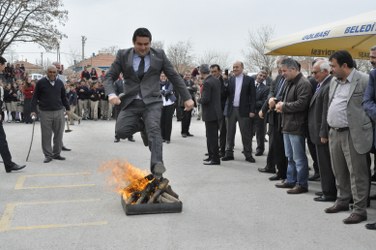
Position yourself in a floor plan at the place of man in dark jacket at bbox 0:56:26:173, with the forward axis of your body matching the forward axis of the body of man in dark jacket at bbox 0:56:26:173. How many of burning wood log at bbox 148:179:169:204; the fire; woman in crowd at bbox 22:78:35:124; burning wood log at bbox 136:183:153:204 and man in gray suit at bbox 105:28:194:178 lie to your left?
1

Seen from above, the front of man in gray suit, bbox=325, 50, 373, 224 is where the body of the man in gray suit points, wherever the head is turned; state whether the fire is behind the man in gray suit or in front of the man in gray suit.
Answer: in front

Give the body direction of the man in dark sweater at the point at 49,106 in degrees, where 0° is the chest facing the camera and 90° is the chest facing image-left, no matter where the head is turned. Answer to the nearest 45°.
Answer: approximately 0°

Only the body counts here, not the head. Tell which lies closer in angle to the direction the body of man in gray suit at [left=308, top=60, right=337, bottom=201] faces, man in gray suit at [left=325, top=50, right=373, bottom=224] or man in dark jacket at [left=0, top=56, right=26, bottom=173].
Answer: the man in dark jacket

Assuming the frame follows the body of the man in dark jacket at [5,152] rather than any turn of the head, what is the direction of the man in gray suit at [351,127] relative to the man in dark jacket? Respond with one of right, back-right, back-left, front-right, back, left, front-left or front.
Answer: front-right

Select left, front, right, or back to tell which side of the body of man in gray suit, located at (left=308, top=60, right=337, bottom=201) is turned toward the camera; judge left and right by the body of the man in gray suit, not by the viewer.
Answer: left

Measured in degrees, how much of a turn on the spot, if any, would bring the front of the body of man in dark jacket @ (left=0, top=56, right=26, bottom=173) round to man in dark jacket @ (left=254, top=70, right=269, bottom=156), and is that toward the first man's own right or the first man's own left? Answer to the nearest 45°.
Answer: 0° — they already face them

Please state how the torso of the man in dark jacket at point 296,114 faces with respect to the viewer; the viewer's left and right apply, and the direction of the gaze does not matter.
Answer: facing to the left of the viewer

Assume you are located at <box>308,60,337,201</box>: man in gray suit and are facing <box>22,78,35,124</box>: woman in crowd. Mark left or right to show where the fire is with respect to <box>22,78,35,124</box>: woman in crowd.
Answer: left

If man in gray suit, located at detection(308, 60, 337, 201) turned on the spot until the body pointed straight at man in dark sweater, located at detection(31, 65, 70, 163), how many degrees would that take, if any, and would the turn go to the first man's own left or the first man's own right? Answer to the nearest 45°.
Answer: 0° — they already face them

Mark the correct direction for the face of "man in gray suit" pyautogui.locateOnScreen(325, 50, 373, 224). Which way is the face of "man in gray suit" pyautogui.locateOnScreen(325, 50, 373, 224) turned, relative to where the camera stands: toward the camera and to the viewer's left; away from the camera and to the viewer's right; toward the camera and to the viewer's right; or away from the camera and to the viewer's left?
toward the camera and to the viewer's left

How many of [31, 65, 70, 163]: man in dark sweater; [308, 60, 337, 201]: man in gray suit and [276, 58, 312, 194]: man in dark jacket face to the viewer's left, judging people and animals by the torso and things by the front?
2

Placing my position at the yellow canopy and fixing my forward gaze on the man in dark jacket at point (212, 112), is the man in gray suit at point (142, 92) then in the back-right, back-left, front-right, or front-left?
front-left

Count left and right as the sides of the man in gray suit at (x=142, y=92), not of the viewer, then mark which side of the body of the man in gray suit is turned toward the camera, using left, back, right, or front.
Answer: front

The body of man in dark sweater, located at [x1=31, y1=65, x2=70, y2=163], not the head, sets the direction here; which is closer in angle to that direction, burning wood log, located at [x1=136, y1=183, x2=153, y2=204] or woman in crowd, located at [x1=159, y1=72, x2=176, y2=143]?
the burning wood log

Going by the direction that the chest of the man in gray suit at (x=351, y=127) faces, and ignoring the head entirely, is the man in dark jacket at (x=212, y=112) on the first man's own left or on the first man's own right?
on the first man's own right

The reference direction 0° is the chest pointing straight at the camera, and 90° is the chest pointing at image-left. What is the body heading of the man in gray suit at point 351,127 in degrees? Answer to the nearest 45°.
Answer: approximately 45°
